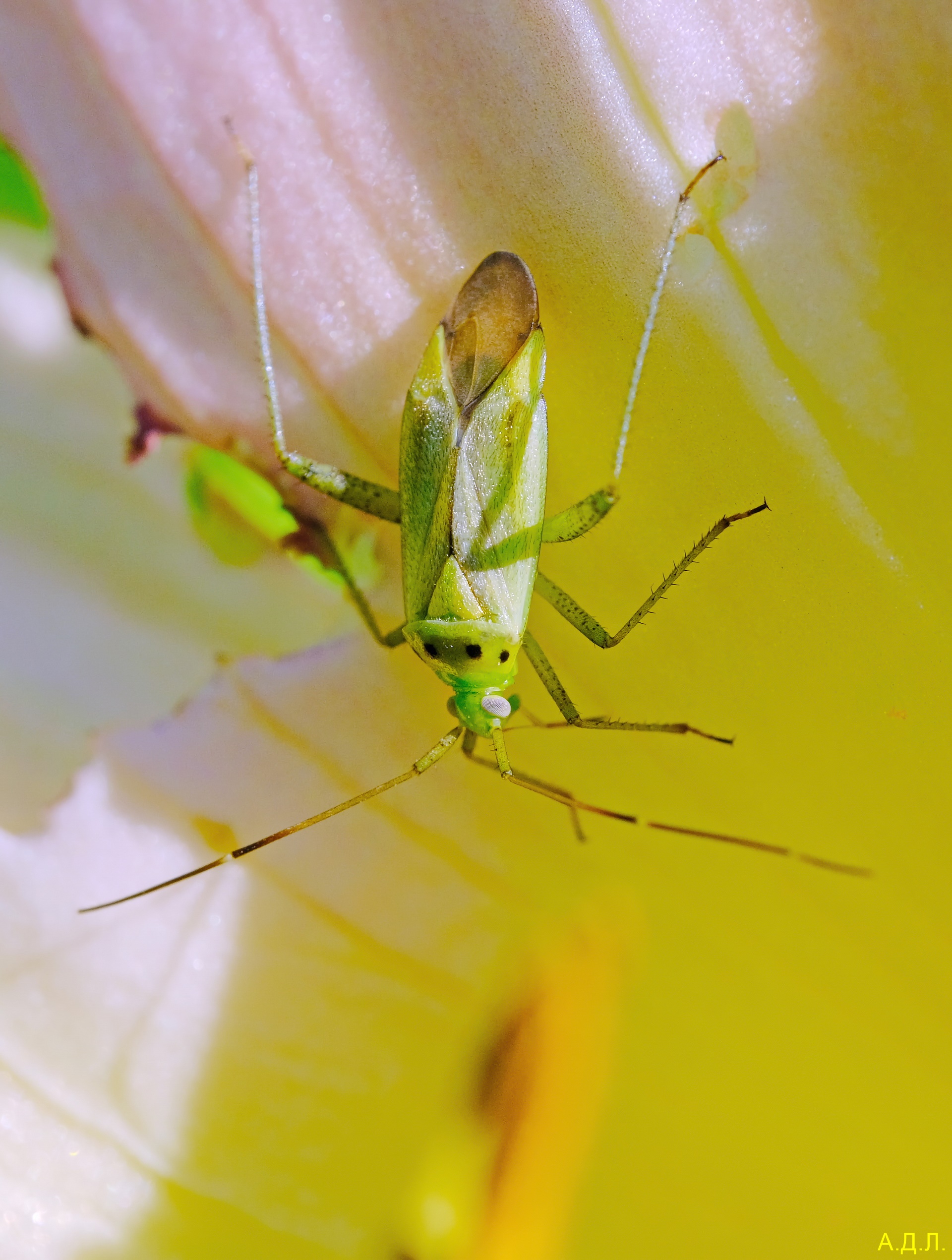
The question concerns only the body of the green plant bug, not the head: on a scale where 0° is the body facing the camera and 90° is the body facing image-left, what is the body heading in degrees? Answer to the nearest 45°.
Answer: approximately 0°

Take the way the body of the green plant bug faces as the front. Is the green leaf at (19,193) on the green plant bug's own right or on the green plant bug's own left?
on the green plant bug's own right
